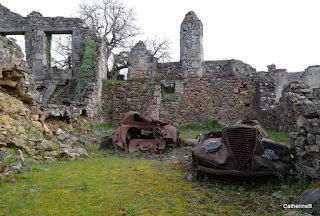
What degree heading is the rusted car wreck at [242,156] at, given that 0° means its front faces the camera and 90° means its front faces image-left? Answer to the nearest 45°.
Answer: approximately 0°

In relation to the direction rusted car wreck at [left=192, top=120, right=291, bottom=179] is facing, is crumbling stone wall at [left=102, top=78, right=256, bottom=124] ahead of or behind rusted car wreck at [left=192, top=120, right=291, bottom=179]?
behind

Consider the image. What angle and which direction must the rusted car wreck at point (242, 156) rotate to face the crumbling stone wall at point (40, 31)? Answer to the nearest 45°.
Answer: approximately 135° to its right

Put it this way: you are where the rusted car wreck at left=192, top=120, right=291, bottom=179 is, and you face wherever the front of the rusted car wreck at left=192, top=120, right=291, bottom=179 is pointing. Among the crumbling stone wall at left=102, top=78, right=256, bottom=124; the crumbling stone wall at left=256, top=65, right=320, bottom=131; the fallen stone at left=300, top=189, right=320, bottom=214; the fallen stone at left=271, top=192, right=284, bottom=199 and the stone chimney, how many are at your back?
3

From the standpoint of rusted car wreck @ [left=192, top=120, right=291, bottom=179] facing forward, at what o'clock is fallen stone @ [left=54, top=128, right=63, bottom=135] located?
The fallen stone is roughly at 4 o'clock from the rusted car wreck.

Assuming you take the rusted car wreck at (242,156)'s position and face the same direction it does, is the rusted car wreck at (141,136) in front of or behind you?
behind

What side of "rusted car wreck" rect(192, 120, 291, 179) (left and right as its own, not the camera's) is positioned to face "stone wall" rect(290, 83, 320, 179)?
left
